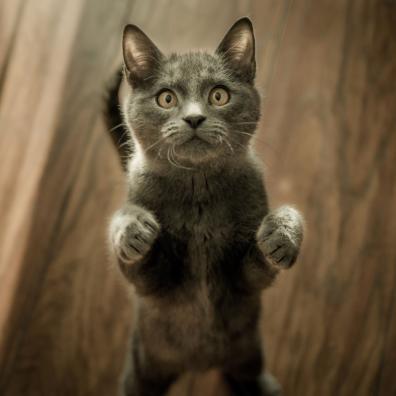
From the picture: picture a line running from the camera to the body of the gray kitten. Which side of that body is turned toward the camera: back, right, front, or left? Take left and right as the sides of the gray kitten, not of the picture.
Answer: front
